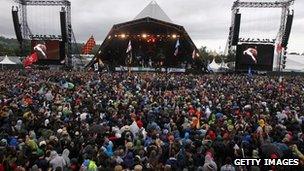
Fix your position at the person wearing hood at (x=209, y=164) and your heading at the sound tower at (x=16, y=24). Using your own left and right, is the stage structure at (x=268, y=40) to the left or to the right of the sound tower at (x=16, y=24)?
right

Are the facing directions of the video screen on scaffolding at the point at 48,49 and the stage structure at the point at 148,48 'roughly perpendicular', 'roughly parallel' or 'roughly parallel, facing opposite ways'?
roughly parallel

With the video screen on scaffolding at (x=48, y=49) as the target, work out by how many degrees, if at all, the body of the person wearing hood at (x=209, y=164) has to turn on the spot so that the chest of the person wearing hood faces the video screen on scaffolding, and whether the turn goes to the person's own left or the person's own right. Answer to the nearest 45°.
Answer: approximately 45° to the person's own left

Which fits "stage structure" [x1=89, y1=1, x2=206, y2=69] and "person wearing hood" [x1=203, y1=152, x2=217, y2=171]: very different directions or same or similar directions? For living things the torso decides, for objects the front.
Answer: very different directions

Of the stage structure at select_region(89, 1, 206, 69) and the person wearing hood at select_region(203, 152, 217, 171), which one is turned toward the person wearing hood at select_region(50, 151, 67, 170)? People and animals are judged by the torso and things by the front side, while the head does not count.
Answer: the stage structure

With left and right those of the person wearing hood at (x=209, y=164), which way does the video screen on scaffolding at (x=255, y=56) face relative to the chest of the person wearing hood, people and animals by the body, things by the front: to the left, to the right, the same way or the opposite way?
the opposite way

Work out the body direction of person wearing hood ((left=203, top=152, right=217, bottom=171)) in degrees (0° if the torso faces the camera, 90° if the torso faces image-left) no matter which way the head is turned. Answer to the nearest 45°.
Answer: approximately 180°

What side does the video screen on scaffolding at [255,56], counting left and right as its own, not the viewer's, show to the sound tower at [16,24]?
right

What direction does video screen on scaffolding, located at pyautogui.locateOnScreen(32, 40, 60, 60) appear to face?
toward the camera

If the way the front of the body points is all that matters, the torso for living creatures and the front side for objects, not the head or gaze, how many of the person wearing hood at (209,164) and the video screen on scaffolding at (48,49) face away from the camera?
1

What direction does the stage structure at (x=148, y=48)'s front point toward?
toward the camera

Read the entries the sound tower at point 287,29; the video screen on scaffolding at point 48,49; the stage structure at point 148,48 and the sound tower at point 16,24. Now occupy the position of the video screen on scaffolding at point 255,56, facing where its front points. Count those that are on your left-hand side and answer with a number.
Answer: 1

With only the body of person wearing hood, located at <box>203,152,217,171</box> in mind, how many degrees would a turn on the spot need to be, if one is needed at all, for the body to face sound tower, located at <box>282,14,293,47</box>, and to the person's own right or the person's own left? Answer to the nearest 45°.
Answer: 0° — they already face it

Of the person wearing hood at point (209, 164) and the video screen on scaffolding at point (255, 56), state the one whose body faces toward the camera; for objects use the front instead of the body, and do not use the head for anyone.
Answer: the video screen on scaffolding

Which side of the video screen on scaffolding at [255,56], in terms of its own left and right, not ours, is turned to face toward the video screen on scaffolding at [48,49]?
right

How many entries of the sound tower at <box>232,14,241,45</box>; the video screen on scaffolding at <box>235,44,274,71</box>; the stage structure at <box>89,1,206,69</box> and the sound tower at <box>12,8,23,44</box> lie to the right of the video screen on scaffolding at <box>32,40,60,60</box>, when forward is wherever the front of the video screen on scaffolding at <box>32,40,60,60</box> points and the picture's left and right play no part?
1

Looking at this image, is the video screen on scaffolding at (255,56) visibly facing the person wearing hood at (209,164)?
yes

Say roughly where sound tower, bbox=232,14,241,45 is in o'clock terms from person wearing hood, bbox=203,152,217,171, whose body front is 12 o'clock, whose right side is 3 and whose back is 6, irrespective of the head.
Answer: The sound tower is roughly at 12 o'clock from the person wearing hood.
